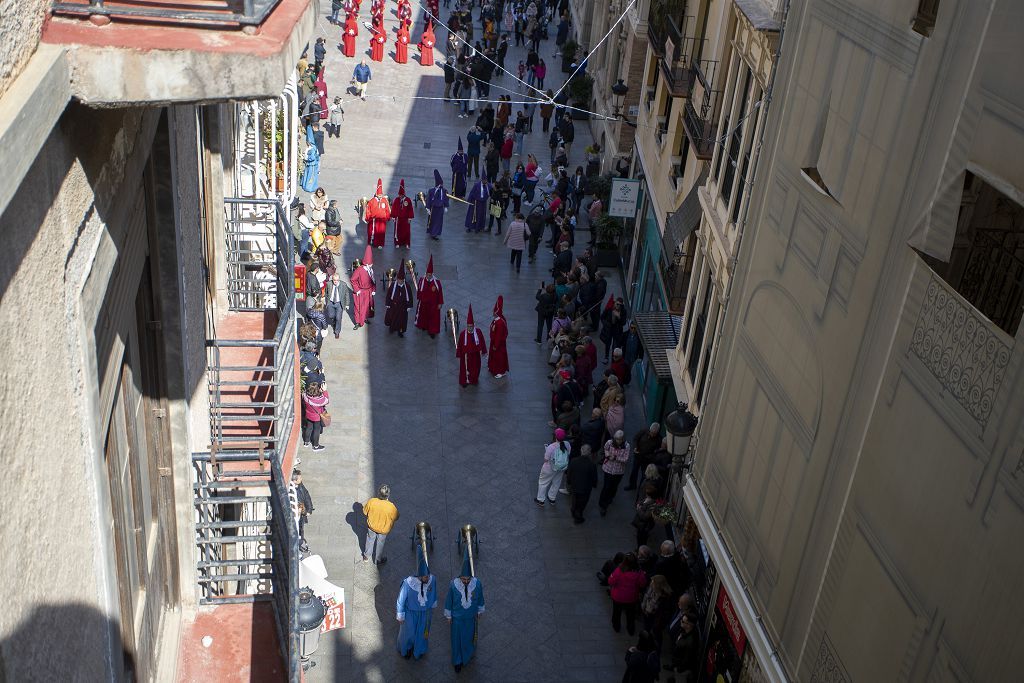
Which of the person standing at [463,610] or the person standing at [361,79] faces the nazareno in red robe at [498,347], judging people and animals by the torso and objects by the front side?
the person standing at [361,79]

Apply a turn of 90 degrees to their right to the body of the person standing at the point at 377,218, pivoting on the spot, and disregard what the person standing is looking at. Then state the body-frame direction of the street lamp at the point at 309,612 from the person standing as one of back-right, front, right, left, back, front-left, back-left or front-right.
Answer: left

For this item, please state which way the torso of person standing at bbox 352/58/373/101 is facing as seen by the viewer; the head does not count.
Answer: toward the camera

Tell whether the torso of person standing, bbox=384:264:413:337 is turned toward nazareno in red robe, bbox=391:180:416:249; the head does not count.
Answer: no

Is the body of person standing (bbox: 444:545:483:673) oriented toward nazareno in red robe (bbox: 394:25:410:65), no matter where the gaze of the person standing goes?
no

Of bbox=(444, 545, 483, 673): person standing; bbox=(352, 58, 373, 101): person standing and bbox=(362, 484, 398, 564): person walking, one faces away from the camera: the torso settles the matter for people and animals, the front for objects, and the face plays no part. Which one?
the person walking

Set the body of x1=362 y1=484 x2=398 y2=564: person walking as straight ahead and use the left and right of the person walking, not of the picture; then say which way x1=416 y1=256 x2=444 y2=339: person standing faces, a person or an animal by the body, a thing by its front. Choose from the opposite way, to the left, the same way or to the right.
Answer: the opposite way

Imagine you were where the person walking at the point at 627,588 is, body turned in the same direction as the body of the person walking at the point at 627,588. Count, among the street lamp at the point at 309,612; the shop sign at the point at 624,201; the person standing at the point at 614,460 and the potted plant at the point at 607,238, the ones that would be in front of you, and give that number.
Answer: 3

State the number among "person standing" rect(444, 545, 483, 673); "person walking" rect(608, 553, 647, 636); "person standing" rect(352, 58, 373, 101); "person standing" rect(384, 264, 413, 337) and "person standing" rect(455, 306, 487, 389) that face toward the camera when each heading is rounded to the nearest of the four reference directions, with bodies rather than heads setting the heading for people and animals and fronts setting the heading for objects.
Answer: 4

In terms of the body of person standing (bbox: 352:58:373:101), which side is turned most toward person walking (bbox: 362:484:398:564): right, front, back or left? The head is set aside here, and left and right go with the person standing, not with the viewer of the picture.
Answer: front

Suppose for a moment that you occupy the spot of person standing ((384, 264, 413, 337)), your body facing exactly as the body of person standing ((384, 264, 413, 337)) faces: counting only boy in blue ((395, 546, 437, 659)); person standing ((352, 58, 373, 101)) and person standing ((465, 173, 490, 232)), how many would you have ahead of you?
1

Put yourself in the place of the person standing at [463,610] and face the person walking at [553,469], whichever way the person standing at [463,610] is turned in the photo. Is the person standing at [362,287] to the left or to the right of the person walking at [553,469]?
left

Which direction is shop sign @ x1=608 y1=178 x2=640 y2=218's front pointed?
toward the camera

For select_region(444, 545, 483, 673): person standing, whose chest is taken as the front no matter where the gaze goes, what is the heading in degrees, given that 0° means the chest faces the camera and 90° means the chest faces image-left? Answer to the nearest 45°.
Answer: approximately 0°

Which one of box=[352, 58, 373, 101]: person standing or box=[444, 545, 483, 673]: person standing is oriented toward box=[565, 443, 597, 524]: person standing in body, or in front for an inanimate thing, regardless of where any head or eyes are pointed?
box=[352, 58, 373, 101]: person standing

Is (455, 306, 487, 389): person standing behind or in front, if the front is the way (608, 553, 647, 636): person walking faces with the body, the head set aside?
in front

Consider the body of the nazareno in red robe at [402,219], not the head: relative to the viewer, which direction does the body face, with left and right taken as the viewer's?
facing the viewer

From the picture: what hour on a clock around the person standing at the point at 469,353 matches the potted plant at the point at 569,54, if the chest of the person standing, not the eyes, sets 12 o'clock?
The potted plant is roughly at 6 o'clock from the person standing.
